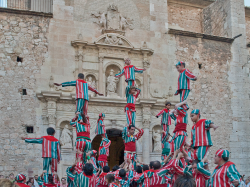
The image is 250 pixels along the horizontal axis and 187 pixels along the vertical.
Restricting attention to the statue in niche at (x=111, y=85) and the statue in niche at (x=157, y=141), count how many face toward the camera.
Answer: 2

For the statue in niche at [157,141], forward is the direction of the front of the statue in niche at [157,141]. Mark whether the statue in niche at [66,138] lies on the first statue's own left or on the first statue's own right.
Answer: on the first statue's own right

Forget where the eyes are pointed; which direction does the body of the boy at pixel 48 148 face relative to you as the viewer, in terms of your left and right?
facing away from the viewer

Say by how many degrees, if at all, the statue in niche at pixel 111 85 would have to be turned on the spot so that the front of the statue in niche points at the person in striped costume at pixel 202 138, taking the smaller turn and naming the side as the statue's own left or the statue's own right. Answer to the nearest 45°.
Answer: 0° — it already faces them

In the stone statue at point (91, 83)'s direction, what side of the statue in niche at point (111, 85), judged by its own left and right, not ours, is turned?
right

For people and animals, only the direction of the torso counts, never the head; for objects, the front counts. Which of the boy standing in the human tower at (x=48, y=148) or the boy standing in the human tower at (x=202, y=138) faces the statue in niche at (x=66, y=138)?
the boy standing in the human tower at (x=48, y=148)

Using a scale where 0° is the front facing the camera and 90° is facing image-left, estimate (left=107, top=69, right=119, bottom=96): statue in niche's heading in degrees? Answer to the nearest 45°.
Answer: approximately 0°
